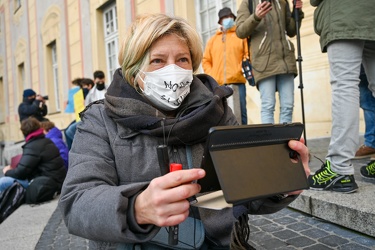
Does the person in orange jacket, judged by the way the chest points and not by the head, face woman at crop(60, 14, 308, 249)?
yes

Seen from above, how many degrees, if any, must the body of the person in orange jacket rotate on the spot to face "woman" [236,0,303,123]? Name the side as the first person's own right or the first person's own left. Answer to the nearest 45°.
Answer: approximately 45° to the first person's own left

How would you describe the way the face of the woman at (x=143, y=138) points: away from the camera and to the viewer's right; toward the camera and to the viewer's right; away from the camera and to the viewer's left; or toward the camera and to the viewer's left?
toward the camera and to the viewer's right

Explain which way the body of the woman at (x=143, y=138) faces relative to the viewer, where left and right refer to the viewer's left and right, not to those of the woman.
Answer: facing the viewer and to the right of the viewer

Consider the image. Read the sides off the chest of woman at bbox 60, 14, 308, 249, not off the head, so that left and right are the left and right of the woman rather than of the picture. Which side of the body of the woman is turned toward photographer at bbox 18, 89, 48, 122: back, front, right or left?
back

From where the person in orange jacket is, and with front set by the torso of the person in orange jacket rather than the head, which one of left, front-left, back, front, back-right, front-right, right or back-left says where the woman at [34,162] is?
right

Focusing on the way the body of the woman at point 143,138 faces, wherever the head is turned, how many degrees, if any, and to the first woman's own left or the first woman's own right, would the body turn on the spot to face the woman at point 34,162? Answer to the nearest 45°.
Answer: approximately 180°

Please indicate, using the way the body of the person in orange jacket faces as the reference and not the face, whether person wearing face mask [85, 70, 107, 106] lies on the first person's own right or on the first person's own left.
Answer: on the first person's own right

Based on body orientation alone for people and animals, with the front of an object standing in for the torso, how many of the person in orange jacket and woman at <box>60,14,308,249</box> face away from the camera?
0

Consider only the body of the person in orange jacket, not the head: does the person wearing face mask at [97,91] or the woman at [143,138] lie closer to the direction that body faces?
the woman

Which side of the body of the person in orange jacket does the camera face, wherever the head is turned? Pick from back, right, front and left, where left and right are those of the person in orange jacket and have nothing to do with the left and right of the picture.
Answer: front

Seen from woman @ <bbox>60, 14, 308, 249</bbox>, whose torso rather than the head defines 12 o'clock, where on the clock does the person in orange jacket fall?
The person in orange jacket is roughly at 8 o'clock from the woman.
